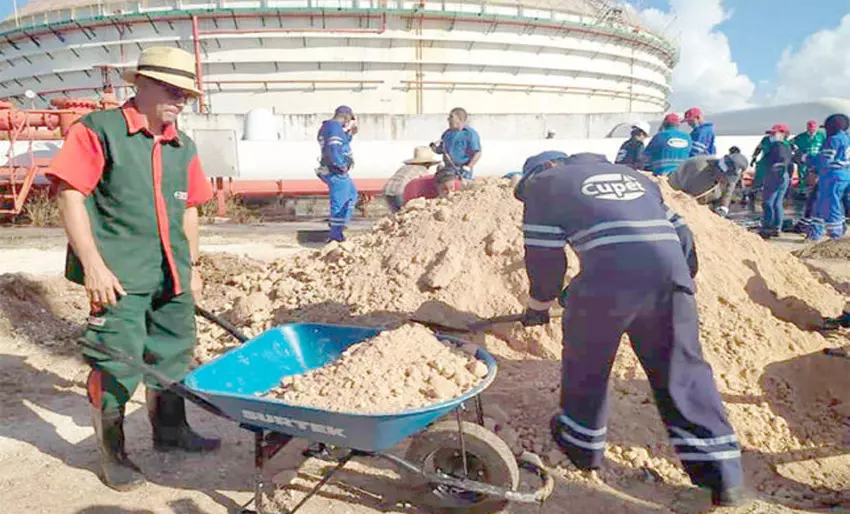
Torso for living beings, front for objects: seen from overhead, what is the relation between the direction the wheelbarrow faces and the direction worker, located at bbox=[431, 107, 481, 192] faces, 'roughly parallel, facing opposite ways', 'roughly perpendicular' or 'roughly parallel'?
roughly perpendicular

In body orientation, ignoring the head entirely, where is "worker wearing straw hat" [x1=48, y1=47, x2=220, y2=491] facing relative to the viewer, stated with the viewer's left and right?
facing the viewer and to the right of the viewer

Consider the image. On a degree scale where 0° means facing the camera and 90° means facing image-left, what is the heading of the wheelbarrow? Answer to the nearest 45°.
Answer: approximately 315°

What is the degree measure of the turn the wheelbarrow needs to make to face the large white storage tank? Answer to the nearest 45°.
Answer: approximately 135° to its left

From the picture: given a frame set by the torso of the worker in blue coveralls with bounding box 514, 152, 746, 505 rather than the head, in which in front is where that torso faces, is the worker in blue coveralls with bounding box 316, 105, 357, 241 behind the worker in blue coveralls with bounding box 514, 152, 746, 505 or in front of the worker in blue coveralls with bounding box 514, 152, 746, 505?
in front

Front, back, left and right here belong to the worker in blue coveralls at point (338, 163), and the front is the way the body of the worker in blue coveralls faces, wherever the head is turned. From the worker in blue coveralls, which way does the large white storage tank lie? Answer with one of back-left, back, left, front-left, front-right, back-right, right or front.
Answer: left

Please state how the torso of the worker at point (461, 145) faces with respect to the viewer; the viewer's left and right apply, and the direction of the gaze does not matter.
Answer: facing the viewer and to the left of the viewer

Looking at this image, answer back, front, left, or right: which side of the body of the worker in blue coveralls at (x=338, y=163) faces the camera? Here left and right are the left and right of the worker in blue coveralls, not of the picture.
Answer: right

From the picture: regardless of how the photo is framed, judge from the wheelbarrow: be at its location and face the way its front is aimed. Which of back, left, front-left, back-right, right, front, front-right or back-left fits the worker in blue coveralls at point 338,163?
back-left

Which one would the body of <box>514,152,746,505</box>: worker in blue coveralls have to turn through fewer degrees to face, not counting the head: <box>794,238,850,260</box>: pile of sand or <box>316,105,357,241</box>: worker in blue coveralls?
the worker in blue coveralls

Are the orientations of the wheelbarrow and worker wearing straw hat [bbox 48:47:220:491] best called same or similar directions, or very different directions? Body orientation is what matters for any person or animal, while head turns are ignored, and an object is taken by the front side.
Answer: same or similar directions

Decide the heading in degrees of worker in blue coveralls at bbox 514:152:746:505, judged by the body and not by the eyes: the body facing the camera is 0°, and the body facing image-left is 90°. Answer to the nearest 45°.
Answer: approximately 135°

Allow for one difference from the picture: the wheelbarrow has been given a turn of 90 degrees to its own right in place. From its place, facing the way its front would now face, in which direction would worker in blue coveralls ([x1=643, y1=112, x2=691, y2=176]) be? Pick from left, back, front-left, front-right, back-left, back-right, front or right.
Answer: back

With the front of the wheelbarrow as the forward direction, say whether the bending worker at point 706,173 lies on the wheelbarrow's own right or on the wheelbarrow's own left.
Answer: on the wheelbarrow's own left

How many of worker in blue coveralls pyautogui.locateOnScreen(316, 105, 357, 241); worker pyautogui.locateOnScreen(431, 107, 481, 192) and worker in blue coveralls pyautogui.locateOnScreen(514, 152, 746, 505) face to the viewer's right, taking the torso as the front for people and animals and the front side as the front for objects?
1
